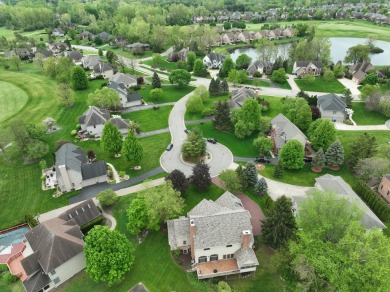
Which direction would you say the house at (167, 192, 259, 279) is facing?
away from the camera

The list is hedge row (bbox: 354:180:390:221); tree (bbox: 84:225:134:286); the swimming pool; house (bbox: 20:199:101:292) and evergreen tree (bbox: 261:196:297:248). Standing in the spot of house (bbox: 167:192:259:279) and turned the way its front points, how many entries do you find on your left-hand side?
3

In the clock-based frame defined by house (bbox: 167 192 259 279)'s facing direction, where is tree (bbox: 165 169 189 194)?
The tree is roughly at 11 o'clock from the house.

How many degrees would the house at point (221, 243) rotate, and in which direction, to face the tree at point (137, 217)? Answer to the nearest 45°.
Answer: approximately 90° to its left

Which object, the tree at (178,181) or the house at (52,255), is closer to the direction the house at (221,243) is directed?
the tree

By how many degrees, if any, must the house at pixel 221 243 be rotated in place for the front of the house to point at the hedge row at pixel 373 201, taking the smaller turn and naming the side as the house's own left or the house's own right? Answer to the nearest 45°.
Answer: approximately 45° to the house's own right

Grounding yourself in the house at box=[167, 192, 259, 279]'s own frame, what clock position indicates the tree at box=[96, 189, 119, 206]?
The tree is roughly at 10 o'clock from the house.

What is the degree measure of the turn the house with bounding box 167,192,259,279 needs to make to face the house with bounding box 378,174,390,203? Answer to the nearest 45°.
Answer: approximately 45° to its right

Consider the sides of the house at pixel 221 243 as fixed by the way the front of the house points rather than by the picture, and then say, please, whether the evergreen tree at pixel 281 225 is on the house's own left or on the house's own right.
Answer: on the house's own right

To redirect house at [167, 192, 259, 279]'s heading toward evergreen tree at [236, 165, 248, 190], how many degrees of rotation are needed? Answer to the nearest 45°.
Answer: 0° — it already faces it

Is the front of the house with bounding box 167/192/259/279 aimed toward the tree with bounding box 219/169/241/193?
yes

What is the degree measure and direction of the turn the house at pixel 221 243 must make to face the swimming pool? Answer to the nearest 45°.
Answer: approximately 90° to its left
